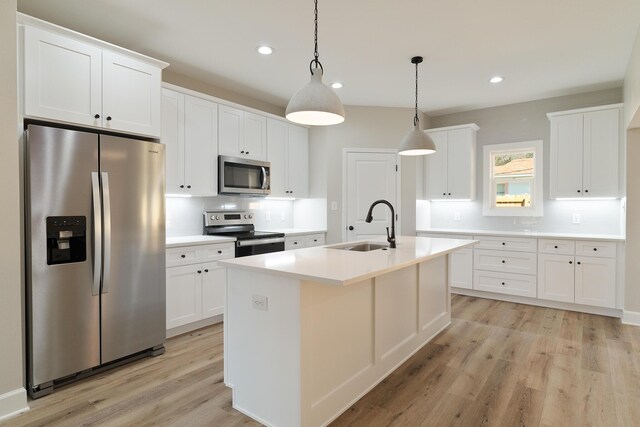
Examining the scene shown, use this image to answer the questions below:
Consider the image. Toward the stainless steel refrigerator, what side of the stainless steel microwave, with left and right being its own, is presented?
right

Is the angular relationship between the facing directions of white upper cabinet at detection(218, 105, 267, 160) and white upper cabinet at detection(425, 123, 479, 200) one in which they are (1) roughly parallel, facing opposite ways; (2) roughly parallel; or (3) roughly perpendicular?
roughly perpendicular

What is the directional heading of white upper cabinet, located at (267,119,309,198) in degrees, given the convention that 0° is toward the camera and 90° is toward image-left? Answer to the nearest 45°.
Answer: approximately 315°

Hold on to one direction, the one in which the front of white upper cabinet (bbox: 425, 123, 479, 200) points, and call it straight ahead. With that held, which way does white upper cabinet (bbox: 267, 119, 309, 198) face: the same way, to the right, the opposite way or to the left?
to the left

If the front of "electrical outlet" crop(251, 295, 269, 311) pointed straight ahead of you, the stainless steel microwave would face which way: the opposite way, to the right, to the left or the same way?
to the left

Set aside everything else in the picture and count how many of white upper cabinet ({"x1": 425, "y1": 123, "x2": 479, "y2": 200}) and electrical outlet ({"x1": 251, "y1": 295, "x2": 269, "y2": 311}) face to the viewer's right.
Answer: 0

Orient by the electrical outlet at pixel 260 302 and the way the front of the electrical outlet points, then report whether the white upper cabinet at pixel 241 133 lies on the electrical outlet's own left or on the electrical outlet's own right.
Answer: on the electrical outlet's own right

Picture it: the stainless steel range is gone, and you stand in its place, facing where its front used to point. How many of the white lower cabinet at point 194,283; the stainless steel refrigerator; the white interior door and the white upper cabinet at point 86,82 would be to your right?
3

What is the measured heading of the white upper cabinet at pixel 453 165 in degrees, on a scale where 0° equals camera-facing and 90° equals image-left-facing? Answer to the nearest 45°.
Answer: approximately 0°

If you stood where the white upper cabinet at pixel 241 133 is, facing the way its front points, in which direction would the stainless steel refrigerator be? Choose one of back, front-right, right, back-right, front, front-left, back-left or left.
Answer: right

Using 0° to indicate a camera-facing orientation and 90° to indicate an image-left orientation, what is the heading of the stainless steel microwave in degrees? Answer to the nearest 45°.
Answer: approximately 315°
